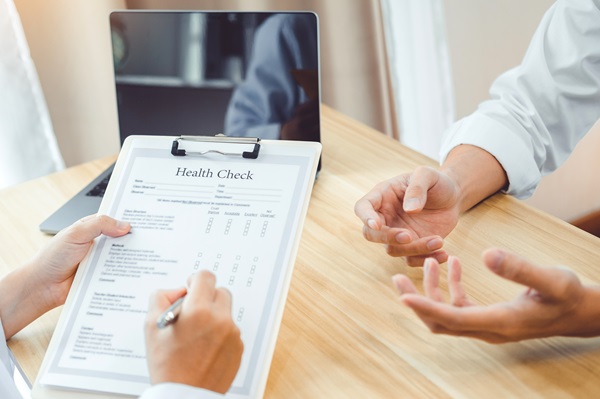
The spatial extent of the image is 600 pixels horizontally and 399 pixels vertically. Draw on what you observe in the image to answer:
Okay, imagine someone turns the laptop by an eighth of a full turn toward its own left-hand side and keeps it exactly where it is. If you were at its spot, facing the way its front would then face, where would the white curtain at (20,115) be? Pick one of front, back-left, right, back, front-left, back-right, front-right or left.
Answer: back

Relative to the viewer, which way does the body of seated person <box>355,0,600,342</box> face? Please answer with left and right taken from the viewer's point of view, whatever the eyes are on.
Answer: facing the viewer and to the left of the viewer

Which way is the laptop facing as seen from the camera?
toward the camera

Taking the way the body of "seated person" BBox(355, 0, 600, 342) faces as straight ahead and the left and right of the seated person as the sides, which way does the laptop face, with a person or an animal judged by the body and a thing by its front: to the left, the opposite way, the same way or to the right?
to the left

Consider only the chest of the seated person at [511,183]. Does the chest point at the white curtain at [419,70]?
no

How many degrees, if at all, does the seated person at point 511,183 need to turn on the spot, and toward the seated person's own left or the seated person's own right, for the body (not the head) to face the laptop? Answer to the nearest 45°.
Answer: approximately 45° to the seated person's own right
